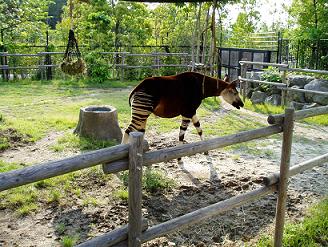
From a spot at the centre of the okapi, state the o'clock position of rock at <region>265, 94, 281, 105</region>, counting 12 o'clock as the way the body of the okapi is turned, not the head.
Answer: The rock is roughly at 10 o'clock from the okapi.

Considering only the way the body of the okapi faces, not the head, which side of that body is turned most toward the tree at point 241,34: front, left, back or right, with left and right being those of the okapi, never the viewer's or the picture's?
left

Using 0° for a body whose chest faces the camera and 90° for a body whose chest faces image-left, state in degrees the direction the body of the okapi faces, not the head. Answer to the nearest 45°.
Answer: approximately 270°

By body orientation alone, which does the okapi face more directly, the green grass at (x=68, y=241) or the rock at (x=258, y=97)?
the rock

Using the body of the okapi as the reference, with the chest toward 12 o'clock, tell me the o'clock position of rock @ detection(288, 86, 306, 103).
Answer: The rock is roughly at 10 o'clock from the okapi.

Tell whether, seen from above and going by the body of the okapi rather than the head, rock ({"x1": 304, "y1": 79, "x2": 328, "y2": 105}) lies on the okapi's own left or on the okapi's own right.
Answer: on the okapi's own left

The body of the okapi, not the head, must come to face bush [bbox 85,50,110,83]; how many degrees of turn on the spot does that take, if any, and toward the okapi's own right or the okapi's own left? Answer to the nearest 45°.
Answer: approximately 90° to the okapi's own left

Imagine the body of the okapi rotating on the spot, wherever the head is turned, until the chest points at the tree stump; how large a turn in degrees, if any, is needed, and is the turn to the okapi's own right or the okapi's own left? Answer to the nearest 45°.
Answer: approximately 135° to the okapi's own left

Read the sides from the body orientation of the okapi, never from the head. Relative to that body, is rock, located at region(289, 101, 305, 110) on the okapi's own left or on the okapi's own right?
on the okapi's own left

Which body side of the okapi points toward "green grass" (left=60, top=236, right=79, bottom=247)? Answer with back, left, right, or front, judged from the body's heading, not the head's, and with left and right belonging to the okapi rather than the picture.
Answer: right
